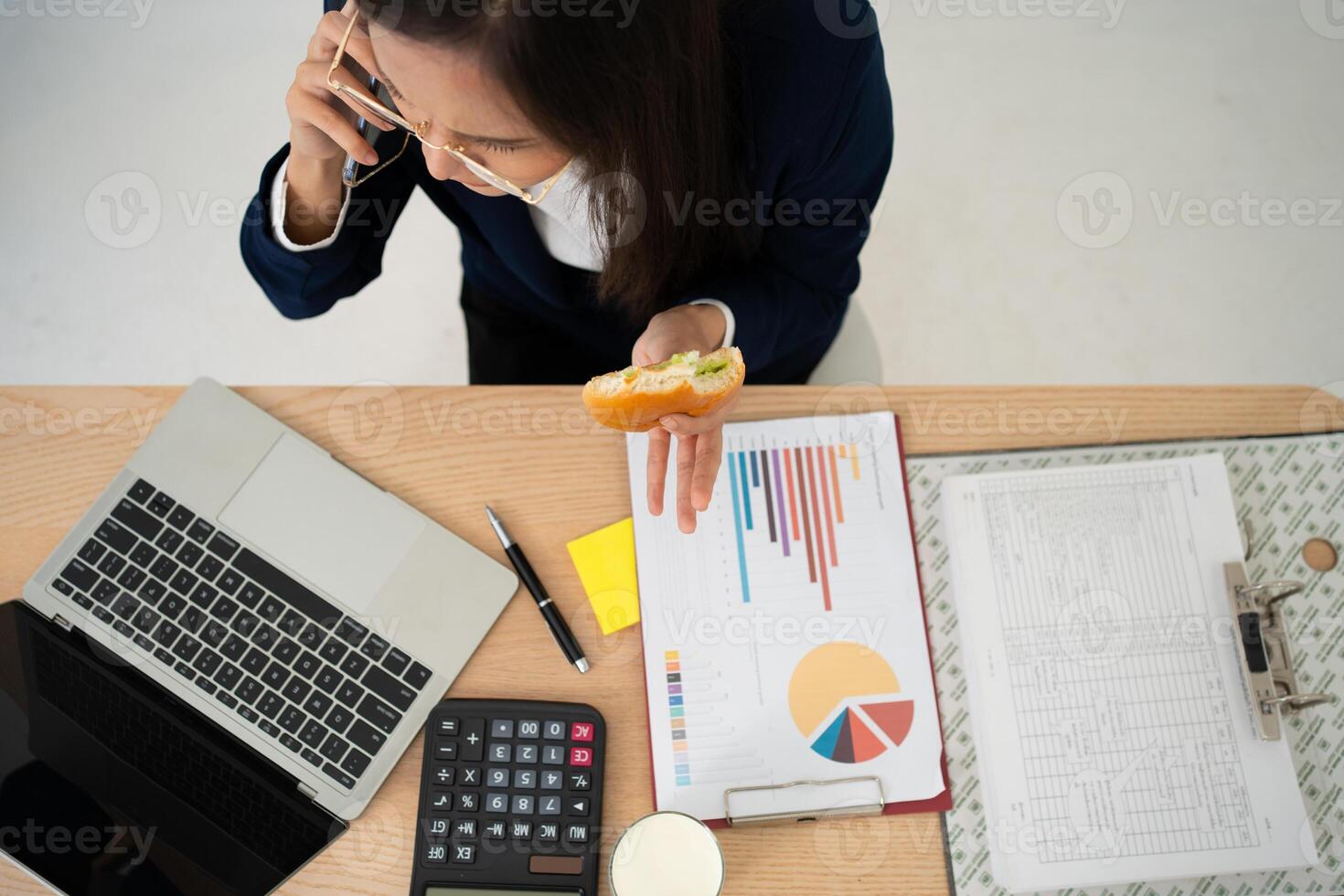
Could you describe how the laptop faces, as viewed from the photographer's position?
facing away from the viewer and to the right of the viewer

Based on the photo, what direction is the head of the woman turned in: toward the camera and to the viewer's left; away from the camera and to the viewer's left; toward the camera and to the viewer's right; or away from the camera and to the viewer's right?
toward the camera and to the viewer's left
